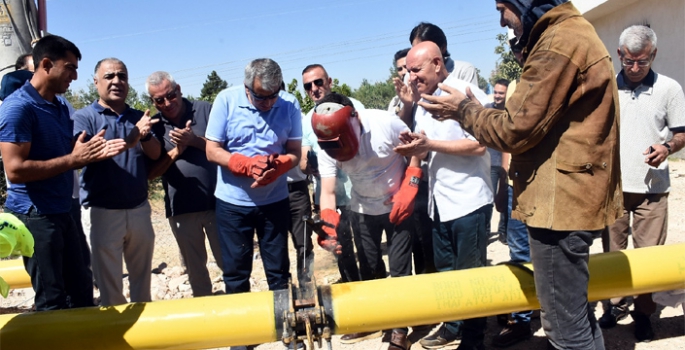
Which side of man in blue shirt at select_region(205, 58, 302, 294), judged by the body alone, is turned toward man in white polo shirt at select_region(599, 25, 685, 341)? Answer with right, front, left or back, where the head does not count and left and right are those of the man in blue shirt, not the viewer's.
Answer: left

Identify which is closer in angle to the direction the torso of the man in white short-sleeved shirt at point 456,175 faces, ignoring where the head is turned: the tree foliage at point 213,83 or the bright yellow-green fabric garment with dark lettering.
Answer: the bright yellow-green fabric garment with dark lettering

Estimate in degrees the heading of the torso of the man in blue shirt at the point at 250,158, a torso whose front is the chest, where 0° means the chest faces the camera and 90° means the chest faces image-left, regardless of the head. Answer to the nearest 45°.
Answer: approximately 0°

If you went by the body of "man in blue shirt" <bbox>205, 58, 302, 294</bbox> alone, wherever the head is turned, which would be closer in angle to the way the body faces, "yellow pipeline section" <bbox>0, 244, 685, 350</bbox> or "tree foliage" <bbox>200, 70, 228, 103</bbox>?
the yellow pipeline section

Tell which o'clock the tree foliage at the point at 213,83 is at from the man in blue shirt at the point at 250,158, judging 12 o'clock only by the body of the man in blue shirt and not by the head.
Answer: The tree foliage is roughly at 6 o'clock from the man in blue shirt.

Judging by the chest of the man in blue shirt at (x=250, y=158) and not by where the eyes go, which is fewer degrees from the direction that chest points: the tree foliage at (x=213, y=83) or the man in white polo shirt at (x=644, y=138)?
the man in white polo shirt

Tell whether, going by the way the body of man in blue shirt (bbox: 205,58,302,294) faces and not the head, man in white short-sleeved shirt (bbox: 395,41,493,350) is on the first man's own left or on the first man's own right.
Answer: on the first man's own left

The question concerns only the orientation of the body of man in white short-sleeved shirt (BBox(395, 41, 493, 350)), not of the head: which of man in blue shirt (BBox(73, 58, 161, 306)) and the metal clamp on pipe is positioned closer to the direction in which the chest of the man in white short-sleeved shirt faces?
the metal clamp on pipe

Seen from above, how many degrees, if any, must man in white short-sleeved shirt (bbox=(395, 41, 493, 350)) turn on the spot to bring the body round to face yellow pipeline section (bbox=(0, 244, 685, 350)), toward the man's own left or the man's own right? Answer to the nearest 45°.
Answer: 0° — they already face it

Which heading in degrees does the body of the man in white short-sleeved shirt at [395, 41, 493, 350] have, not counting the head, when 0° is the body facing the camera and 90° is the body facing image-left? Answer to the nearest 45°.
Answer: approximately 45°

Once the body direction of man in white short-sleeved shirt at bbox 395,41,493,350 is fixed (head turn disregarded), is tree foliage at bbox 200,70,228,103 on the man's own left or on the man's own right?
on the man's own right

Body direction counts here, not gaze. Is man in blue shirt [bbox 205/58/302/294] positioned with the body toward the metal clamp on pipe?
yes
